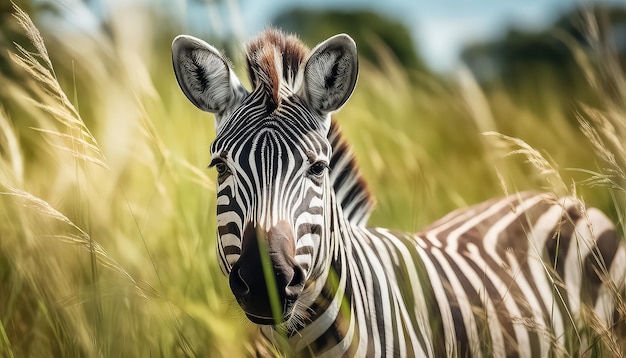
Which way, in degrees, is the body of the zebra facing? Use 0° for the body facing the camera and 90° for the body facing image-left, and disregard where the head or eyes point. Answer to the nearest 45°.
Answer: approximately 45°
